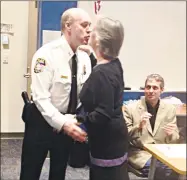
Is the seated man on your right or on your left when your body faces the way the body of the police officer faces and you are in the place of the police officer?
on your left

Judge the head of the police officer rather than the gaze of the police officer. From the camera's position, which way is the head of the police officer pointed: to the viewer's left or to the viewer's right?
to the viewer's right

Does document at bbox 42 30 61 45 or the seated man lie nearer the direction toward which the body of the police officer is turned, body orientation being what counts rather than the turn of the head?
the seated man

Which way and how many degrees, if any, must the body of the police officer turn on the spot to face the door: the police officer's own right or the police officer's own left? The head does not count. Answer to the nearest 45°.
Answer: approximately 135° to the police officer's own left

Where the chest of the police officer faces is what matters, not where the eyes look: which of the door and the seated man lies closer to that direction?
the seated man

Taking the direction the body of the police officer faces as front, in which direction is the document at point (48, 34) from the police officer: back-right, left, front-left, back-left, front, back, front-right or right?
back-left

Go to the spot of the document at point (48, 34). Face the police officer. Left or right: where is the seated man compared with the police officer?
left
